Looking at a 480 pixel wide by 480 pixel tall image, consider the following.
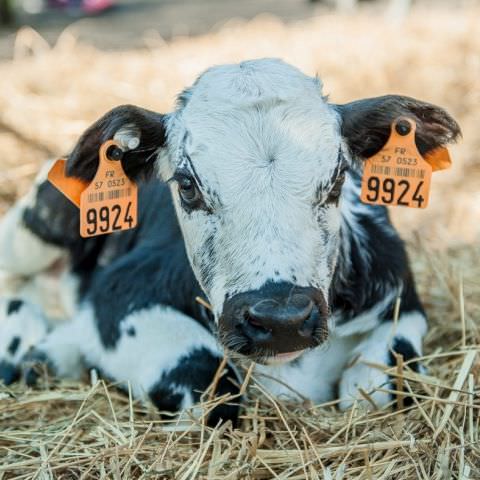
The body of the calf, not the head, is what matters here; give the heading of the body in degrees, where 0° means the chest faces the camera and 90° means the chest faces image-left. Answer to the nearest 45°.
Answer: approximately 315°
